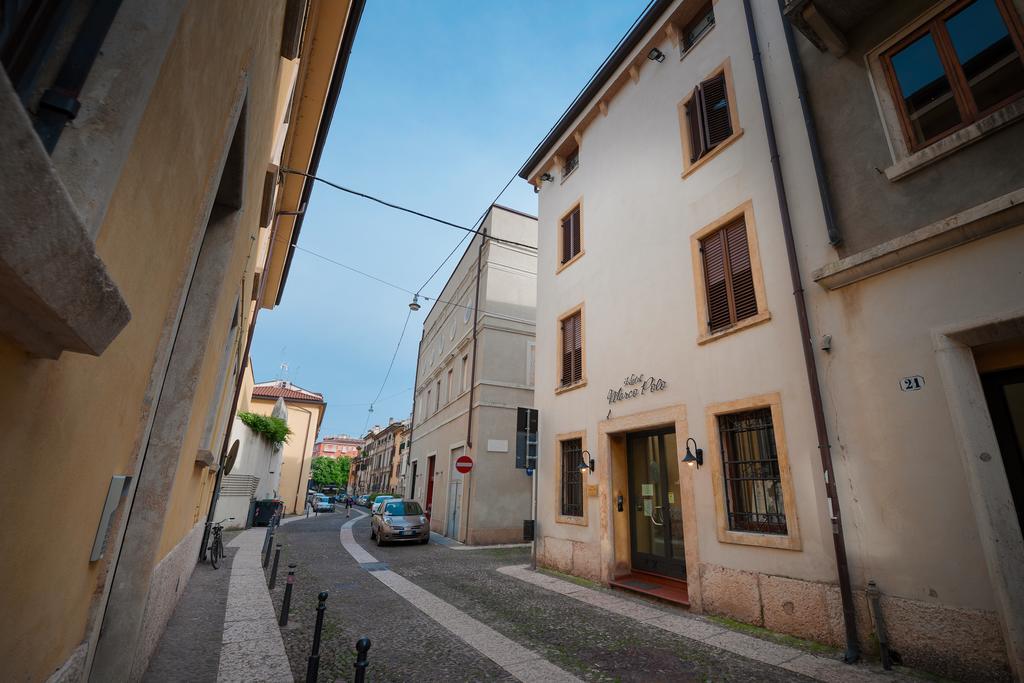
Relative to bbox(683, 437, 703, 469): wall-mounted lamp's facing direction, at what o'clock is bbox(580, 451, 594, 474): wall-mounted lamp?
bbox(580, 451, 594, 474): wall-mounted lamp is roughly at 3 o'clock from bbox(683, 437, 703, 469): wall-mounted lamp.

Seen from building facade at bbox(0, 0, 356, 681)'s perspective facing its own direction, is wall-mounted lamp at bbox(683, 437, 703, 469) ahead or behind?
ahead

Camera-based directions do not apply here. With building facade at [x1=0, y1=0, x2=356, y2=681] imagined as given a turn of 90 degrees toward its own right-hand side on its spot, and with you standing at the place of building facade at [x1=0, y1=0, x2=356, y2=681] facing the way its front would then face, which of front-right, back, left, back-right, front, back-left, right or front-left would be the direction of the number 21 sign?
left

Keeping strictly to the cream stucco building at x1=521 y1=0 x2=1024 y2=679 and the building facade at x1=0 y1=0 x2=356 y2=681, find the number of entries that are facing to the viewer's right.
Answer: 1

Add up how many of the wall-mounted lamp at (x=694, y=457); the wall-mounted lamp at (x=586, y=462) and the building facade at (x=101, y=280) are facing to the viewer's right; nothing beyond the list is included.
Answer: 1

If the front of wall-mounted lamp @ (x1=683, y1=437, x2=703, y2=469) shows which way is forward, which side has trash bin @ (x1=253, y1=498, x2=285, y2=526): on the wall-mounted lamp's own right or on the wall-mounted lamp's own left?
on the wall-mounted lamp's own right

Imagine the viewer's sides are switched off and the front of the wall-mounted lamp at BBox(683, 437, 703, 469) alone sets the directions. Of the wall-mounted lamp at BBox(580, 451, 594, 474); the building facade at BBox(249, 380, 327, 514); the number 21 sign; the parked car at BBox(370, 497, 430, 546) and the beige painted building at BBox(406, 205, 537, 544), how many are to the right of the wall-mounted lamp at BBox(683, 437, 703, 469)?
4

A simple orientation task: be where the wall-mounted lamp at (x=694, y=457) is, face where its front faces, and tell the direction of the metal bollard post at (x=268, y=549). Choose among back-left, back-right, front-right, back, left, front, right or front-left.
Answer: front-right

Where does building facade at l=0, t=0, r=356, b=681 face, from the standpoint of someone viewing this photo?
facing to the right of the viewer

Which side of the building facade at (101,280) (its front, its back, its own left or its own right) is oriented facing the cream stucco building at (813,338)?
front

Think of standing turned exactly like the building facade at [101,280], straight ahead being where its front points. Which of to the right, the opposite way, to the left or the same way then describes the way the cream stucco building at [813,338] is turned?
the opposite way

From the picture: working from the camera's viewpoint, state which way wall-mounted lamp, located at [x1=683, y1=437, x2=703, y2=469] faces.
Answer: facing the viewer and to the left of the viewer

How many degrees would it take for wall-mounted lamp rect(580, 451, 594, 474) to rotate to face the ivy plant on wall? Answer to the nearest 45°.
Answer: approximately 90° to its right

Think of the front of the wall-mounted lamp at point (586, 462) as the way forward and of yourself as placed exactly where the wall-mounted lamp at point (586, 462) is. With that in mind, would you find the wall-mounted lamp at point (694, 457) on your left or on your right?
on your left

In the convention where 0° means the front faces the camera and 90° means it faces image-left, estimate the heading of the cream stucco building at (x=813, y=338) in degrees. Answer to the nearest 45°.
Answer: approximately 45°

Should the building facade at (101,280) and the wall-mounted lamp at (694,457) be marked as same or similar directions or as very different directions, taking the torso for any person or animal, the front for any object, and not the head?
very different directions

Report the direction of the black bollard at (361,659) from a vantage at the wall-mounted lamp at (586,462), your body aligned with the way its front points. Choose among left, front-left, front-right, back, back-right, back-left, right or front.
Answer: front-left

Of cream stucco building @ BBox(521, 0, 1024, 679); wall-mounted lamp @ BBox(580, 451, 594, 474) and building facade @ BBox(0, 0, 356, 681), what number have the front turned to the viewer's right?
1

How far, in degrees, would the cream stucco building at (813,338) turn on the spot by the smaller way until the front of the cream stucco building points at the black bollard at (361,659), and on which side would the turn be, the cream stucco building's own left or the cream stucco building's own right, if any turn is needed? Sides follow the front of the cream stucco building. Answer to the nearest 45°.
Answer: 0° — it already faces it

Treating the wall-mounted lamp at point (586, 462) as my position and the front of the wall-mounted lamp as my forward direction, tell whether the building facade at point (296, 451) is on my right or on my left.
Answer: on my right

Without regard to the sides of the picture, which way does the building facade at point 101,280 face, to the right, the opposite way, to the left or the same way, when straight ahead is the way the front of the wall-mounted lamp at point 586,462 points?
the opposite way
